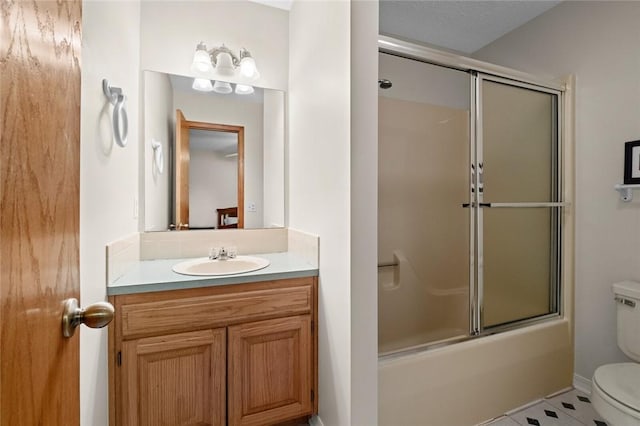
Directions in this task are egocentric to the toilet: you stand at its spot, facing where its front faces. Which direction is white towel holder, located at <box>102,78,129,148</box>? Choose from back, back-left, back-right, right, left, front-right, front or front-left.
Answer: front

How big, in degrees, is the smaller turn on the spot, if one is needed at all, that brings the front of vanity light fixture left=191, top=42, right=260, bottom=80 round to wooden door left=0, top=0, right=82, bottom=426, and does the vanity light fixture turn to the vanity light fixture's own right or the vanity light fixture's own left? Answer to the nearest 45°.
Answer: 0° — it already faces it

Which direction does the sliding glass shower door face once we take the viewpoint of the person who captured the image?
facing the viewer and to the right of the viewer

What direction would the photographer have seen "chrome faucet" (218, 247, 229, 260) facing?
facing the viewer

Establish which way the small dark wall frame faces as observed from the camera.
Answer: facing the viewer and to the left of the viewer

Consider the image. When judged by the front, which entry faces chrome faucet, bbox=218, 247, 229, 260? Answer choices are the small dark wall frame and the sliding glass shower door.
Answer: the small dark wall frame

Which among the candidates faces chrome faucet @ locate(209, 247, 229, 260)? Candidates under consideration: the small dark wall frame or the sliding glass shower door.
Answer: the small dark wall frame

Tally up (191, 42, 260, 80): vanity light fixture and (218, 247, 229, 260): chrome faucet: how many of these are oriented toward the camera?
2

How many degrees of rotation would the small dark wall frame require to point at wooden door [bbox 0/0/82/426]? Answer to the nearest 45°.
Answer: approximately 45° to its left

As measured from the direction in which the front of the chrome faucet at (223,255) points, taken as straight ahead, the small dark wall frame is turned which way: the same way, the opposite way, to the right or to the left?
to the right

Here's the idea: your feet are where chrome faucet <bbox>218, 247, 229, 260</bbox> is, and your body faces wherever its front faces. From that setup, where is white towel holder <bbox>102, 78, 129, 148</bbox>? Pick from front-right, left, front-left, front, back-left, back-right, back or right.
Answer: front-right

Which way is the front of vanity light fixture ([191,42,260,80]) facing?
toward the camera
